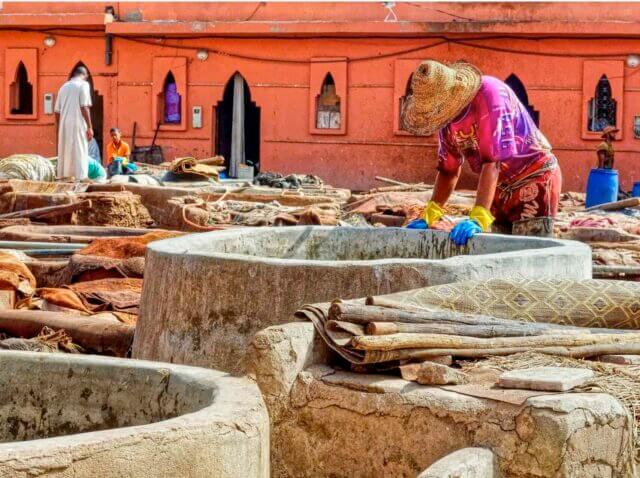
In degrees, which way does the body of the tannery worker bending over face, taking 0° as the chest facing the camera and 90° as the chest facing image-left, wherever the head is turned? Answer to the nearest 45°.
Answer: approximately 45°

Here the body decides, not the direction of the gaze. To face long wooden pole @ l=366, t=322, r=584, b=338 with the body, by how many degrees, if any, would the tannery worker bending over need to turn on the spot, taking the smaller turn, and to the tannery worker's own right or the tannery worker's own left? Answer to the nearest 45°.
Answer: approximately 45° to the tannery worker's own left

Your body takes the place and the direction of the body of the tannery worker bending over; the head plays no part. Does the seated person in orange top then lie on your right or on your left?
on your right

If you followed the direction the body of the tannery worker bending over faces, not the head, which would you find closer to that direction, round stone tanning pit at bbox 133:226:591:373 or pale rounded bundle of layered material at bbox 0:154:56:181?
the round stone tanning pit

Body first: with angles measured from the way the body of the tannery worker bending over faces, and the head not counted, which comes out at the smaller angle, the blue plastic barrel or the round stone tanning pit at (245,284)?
the round stone tanning pit
